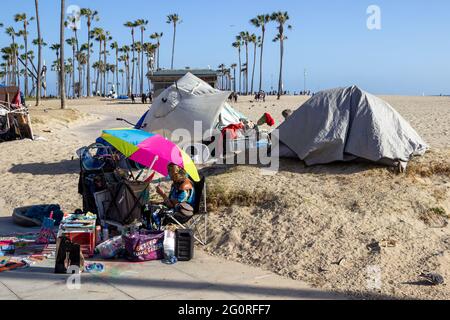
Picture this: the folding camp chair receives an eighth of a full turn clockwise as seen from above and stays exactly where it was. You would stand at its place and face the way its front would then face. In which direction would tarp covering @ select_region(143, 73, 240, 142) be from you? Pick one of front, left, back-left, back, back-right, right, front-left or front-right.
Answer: front-right

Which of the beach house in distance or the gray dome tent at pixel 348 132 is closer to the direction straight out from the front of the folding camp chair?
the beach house in distance

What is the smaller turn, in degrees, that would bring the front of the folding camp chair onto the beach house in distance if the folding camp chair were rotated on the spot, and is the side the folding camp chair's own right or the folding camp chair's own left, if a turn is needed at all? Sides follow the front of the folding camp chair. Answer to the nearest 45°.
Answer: approximately 90° to the folding camp chair's own right

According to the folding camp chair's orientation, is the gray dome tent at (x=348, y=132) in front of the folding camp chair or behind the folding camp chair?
behind

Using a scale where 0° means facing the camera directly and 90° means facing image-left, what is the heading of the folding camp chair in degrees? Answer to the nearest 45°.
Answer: approximately 90°
